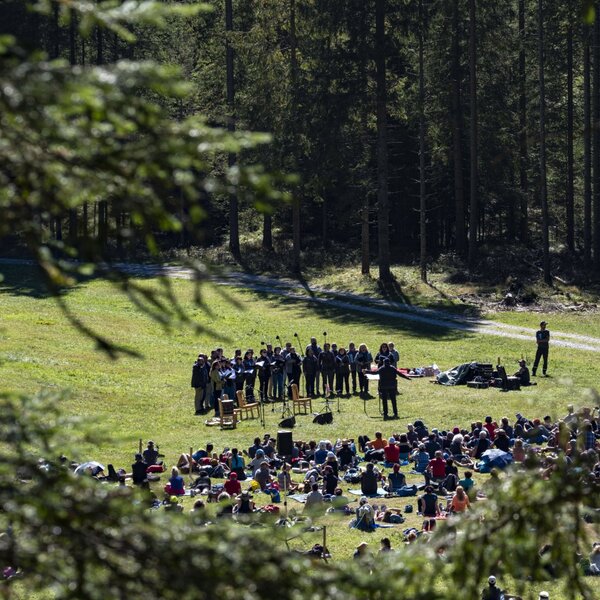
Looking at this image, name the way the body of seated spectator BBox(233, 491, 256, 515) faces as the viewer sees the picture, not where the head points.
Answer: away from the camera

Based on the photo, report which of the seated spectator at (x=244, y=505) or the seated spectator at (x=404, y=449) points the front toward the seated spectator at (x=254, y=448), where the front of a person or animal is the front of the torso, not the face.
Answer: the seated spectator at (x=244, y=505)

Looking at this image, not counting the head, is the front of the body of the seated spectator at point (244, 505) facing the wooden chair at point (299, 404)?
yes

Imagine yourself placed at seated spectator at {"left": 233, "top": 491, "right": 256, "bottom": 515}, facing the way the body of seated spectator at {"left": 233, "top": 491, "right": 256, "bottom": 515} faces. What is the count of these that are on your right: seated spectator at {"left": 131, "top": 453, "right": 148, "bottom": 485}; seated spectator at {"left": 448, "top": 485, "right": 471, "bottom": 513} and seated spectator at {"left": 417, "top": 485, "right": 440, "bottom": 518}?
2

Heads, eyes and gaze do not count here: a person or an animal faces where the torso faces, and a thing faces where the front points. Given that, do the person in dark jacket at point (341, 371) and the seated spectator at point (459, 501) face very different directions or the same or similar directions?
very different directions

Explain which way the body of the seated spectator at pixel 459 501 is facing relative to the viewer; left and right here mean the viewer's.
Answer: facing away from the viewer

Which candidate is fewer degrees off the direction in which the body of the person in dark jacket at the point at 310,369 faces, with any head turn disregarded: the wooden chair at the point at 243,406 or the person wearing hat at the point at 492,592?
the person wearing hat

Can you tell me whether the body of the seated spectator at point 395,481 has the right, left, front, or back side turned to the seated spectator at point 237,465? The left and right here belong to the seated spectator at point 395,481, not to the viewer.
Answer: left

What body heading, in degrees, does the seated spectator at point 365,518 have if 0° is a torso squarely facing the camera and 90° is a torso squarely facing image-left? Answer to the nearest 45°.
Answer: approximately 180°

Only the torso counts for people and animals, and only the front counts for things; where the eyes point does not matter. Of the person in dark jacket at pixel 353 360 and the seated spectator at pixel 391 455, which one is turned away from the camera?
the seated spectator

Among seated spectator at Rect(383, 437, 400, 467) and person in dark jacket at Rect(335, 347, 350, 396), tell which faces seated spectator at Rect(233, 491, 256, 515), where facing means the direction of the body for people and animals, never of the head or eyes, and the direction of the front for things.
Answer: the person in dark jacket

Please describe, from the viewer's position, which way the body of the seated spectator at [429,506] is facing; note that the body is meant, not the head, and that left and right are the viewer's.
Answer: facing away from the viewer

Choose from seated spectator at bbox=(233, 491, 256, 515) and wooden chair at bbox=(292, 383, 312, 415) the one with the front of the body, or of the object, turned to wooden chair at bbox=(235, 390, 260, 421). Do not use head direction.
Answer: the seated spectator
